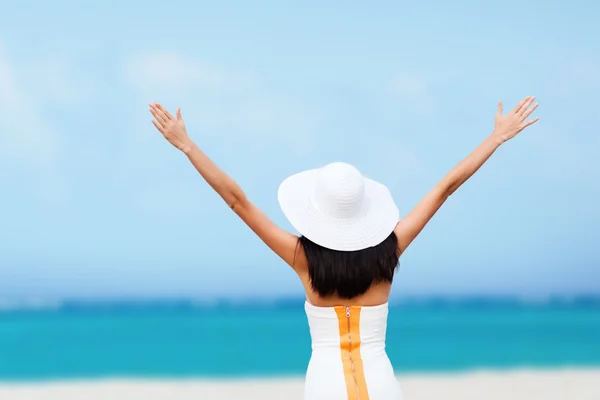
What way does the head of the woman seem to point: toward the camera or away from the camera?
away from the camera

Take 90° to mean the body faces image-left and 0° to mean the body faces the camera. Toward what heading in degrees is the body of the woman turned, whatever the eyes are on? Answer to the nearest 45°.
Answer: approximately 180°
